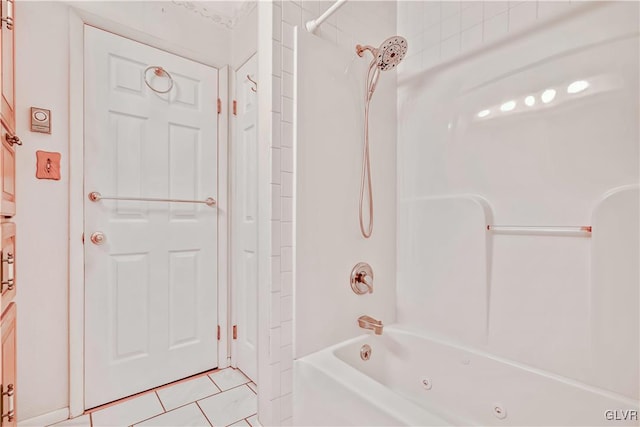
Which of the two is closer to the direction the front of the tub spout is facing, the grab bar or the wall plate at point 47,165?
the grab bar

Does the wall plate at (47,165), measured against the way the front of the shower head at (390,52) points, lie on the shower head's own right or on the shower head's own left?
on the shower head's own right

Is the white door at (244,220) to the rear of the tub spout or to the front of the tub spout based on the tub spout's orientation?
to the rear

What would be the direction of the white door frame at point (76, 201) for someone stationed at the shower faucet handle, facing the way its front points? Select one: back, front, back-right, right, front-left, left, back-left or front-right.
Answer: back-right

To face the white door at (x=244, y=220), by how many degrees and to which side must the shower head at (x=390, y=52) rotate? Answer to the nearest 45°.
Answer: approximately 180°

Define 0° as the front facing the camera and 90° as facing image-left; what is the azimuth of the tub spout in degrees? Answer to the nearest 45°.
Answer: approximately 315°

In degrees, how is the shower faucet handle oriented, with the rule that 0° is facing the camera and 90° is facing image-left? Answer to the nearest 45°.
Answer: approximately 315°

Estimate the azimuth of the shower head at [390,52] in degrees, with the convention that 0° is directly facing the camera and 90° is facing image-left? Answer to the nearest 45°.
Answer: approximately 315°

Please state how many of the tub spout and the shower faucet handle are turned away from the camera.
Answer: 0
